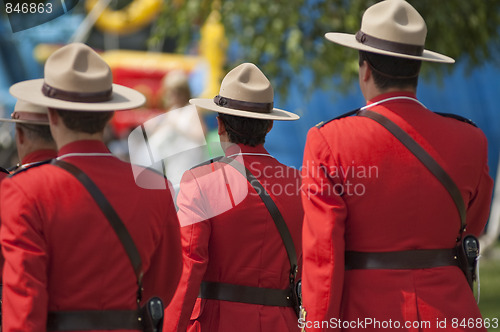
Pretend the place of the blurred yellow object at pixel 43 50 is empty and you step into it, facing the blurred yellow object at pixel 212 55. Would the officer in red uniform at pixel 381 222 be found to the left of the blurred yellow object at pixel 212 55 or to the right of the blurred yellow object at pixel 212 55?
right

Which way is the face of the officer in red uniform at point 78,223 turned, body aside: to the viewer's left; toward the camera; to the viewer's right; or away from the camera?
away from the camera

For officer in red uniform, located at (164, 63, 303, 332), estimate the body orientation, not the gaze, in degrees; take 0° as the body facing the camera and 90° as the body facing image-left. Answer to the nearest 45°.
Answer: approximately 135°

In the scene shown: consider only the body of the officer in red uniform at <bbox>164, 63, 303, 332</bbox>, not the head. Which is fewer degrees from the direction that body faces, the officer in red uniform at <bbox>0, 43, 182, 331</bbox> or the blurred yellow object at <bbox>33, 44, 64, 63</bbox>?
the blurred yellow object

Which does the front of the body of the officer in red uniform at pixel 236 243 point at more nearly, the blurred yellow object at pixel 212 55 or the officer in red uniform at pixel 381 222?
the blurred yellow object

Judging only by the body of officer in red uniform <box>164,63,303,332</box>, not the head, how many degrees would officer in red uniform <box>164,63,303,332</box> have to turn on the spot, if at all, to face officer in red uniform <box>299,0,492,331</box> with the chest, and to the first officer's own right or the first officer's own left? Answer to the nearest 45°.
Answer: approximately 180°

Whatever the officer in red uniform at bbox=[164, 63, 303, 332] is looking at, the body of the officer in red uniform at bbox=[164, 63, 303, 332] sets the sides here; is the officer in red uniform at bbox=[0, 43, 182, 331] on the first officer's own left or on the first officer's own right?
on the first officer's own left
